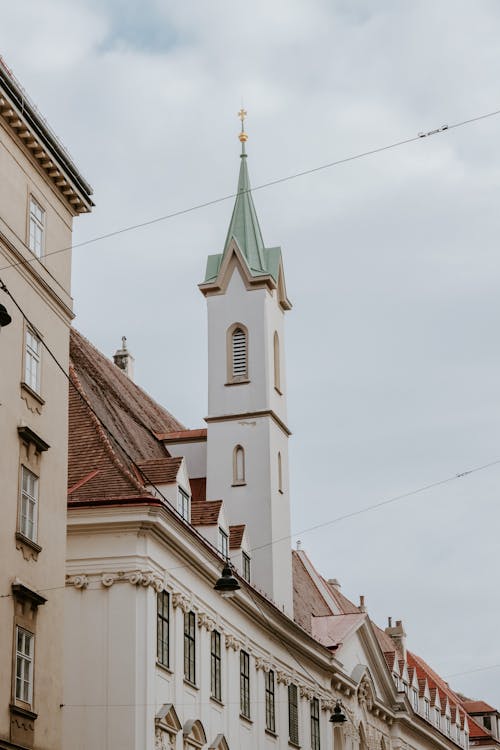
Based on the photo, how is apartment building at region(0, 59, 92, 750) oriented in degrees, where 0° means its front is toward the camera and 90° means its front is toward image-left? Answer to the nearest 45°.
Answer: approximately 315°
